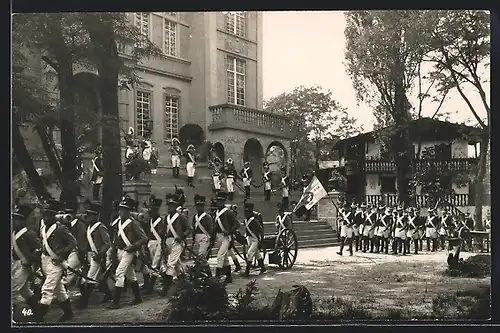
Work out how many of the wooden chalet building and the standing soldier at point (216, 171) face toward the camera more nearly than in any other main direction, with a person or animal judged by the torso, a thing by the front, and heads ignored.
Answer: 2

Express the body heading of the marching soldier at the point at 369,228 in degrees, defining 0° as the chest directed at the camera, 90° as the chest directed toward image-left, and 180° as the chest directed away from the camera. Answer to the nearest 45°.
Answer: approximately 45°
